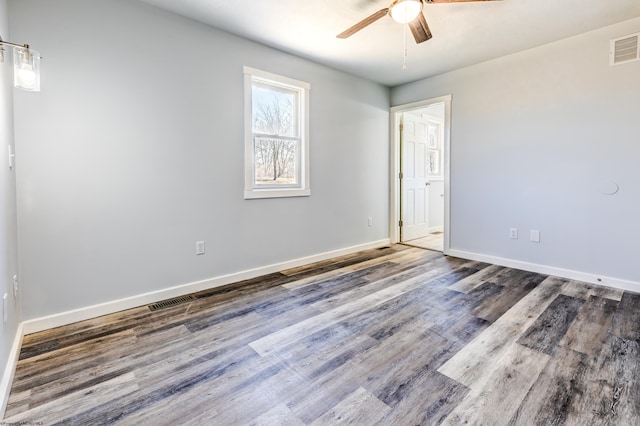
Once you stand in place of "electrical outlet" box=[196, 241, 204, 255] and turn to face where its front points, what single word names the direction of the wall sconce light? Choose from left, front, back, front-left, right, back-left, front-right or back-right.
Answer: front-right

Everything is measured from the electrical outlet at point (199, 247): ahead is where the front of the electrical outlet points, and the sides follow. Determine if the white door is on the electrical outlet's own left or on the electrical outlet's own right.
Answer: on the electrical outlet's own left

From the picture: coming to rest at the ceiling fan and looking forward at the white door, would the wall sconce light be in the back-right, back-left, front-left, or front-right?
back-left

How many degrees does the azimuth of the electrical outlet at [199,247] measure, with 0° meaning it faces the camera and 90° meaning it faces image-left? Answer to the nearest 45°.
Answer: approximately 0°
